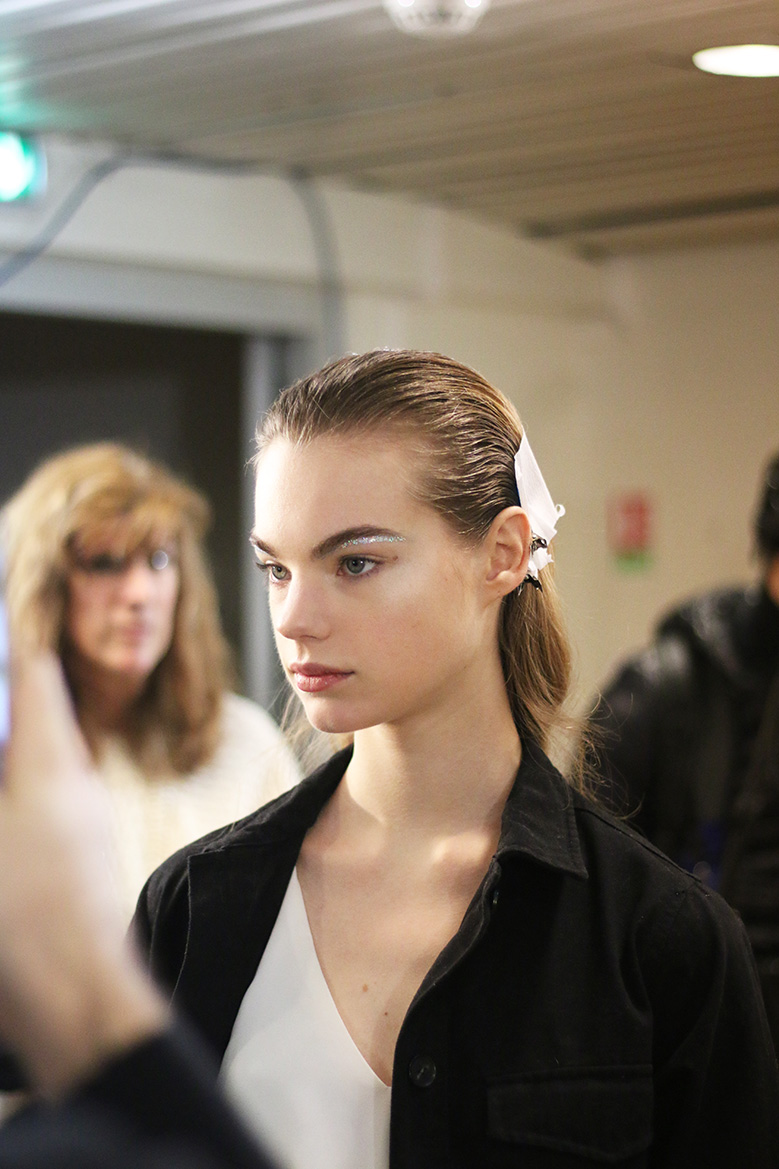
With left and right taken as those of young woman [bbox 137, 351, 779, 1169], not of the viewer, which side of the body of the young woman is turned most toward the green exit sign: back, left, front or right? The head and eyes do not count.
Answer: right

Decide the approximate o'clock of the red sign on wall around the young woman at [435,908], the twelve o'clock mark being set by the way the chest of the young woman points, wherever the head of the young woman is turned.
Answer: The red sign on wall is roughly at 5 o'clock from the young woman.

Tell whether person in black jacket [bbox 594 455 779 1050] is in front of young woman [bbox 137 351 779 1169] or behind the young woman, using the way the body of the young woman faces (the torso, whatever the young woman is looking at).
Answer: behind

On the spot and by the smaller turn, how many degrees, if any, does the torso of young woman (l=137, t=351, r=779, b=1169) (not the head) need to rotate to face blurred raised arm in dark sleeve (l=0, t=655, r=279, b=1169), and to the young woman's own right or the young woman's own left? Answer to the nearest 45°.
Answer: approximately 45° to the young woman's own left

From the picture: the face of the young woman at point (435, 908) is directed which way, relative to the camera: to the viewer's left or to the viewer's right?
to the viewer's left

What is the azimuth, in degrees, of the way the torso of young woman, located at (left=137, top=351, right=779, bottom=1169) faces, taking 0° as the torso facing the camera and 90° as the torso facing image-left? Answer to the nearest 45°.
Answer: approximately 45°
